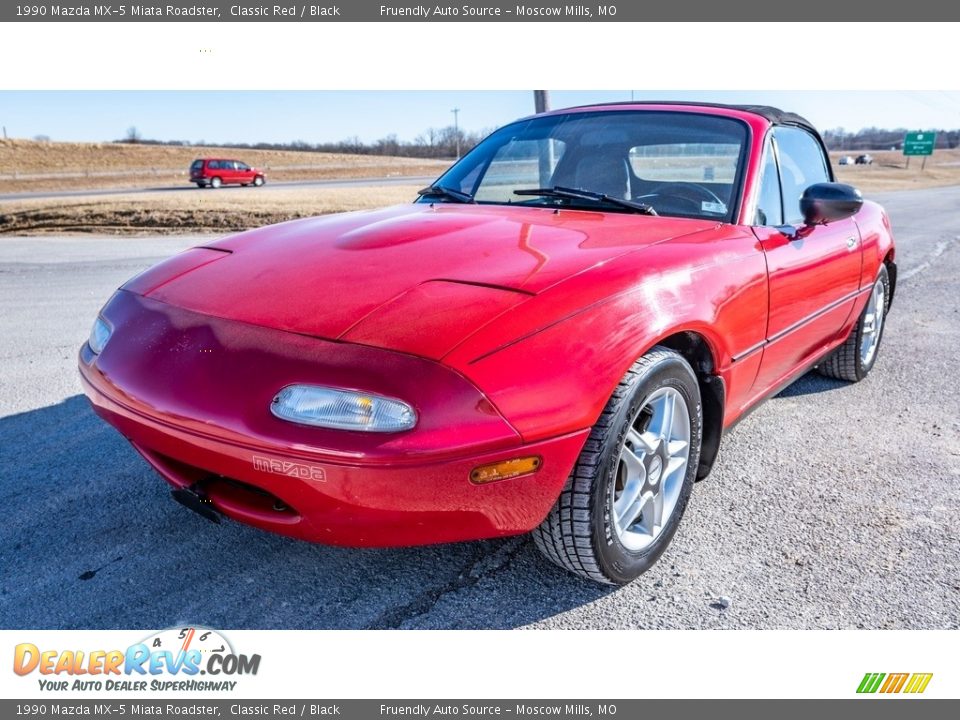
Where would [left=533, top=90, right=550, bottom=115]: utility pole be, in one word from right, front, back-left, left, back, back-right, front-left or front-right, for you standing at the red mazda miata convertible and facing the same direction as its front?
back-right

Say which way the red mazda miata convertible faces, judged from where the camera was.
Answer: facing the viewer and to the left of the viewer

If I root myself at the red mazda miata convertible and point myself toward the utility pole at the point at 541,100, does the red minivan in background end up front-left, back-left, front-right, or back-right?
front-left

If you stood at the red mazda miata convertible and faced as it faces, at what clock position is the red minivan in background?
The red minivan in background is roughly at 4 o'clock from the red mazda miata convertible.
